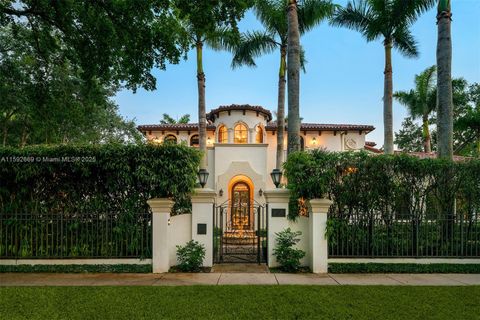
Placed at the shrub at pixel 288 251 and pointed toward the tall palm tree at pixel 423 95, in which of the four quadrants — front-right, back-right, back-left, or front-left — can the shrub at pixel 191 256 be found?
back-left

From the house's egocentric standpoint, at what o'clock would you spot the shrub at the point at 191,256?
The shrub is roughly at 12 o'clock from the house.

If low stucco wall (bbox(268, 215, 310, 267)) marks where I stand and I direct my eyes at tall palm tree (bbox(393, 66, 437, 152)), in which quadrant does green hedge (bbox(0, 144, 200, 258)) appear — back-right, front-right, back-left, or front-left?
back-left

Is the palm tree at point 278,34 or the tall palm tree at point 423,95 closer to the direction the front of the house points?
the palm tree

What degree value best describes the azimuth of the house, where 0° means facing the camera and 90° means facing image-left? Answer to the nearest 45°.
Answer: approximately 0°

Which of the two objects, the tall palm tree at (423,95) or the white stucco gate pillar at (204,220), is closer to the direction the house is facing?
the white stucco gate pillar
